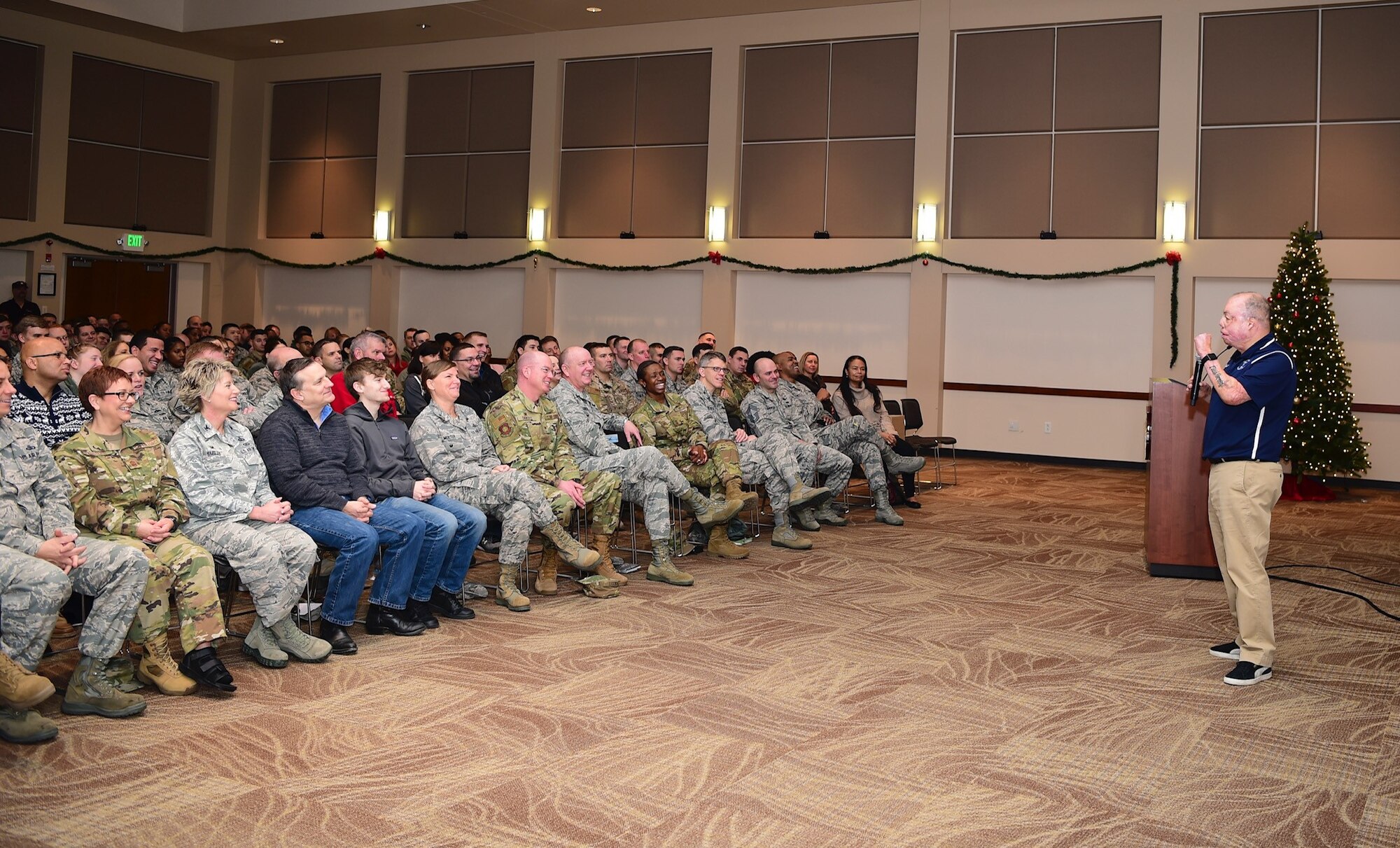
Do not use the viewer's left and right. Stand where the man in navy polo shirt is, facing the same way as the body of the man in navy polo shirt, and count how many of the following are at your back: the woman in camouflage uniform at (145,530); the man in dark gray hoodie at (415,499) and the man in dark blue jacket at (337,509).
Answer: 0

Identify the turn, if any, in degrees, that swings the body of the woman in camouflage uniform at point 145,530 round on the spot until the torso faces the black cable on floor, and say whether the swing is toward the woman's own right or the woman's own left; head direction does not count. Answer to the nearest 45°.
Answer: approximately 45° to the woman's own left

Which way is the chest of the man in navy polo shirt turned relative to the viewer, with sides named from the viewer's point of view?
facing to the left of the viewer

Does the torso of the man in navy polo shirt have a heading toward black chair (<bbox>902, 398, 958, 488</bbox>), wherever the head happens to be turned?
no

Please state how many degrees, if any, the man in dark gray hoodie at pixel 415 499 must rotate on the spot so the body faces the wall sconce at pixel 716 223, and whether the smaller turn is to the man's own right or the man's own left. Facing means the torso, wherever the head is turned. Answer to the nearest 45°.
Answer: approximately 135° to the man's own left

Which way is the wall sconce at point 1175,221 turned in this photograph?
toward the camera

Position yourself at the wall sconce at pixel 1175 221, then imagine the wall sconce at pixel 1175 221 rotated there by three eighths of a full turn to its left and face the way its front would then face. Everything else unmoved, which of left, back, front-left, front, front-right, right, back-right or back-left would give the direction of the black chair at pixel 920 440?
back

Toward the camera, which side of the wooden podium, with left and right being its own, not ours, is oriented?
left

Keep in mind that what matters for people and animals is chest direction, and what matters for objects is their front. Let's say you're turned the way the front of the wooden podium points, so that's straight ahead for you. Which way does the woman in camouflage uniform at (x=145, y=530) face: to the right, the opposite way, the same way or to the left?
the opposite way

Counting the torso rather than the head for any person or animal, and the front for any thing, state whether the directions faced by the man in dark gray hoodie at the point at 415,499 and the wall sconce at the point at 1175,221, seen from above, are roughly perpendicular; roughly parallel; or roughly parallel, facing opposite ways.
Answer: roughly perpendicular

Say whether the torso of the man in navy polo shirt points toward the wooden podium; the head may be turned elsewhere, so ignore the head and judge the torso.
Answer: no

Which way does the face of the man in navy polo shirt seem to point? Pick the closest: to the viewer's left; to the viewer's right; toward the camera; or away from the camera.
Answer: to the viewer's left

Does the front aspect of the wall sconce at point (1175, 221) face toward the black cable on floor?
yes

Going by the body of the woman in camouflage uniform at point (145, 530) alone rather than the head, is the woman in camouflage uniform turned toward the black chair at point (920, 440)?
no

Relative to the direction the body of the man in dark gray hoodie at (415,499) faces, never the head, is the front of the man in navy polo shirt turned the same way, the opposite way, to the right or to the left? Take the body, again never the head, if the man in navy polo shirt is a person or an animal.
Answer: the opposite way

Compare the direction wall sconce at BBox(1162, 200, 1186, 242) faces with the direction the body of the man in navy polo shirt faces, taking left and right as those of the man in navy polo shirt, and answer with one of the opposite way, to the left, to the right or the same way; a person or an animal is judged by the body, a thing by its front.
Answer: to the left

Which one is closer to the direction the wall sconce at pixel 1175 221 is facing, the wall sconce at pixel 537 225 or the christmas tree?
the christmas tree

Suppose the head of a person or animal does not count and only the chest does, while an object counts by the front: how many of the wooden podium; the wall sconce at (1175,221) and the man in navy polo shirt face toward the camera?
1
